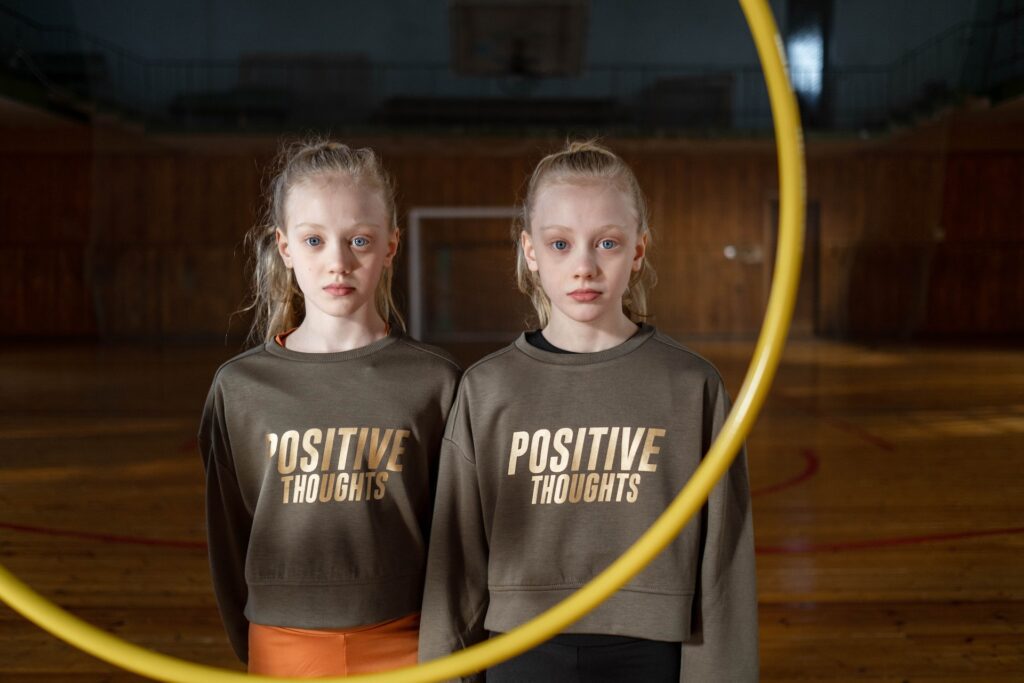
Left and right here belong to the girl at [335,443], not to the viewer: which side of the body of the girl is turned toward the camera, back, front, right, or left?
front

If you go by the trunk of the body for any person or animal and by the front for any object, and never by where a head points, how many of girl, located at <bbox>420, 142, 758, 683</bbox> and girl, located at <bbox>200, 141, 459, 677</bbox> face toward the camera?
2
